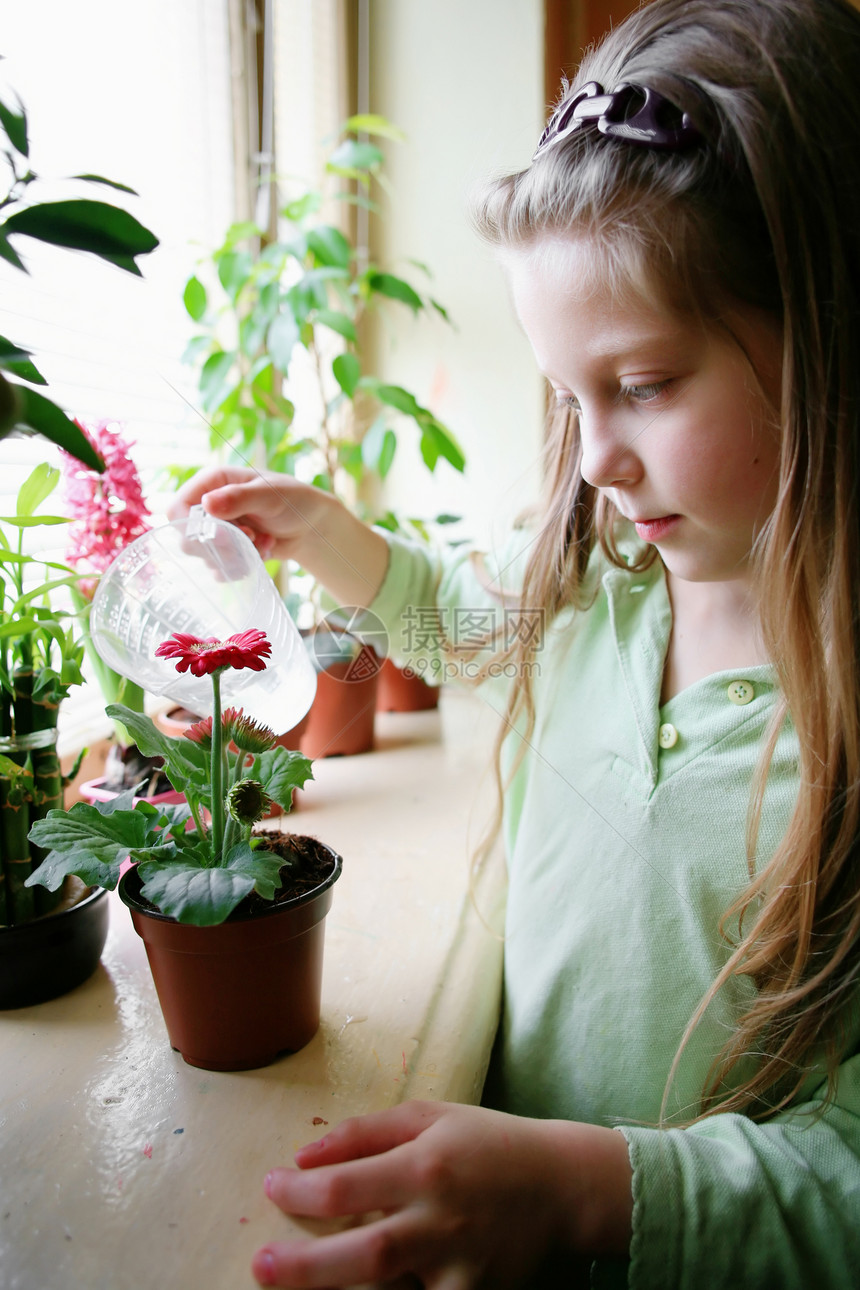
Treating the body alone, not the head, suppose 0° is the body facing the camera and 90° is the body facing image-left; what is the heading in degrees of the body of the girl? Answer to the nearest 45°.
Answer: approximately 45°

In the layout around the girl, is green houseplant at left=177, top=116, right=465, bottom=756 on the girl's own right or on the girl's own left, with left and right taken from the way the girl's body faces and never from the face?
on the girl's own right

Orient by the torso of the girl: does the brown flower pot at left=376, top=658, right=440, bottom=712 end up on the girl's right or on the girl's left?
on the girl's right
